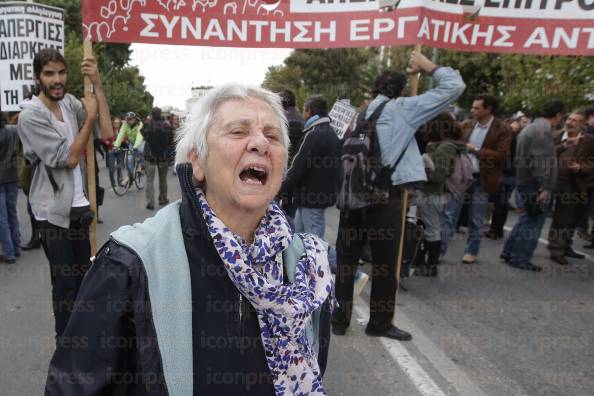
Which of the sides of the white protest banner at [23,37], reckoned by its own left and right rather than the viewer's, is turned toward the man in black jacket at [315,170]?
left

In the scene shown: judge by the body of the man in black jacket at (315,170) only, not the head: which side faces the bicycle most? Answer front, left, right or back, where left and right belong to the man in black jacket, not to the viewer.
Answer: front

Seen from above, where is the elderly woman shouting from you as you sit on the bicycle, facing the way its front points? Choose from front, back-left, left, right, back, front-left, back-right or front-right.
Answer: front-left

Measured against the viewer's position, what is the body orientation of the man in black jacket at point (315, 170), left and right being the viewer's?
facing away from the viewer and to the left of the viewer

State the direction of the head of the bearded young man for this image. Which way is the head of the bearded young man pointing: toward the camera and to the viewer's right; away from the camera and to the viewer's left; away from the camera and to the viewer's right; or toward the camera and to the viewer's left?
toward the camera and to the viewer's right

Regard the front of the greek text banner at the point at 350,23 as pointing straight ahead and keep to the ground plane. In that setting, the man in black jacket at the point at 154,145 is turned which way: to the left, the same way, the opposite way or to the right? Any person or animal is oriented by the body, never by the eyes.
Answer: the opposite way

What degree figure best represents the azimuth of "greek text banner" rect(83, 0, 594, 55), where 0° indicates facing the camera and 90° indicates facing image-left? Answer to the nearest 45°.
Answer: approximately 0°

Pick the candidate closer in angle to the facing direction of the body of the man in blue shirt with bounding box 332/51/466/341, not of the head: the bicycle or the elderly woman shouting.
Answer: the bicycle

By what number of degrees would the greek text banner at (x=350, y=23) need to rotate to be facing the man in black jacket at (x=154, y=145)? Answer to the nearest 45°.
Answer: approximately 135° to its right

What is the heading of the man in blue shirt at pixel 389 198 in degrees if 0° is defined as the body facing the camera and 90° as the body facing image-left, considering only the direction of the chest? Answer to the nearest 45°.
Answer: approximately 225°

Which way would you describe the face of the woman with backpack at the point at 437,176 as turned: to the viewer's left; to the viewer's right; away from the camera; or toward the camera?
away from the camera
